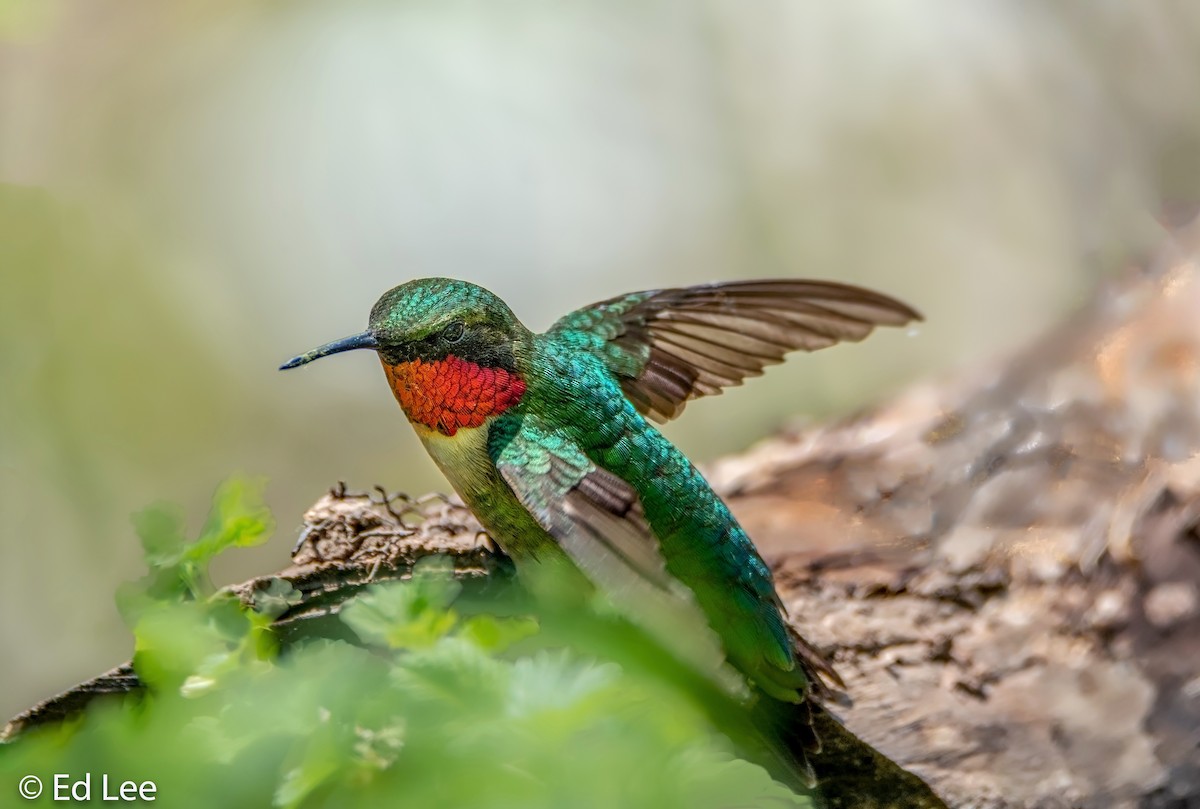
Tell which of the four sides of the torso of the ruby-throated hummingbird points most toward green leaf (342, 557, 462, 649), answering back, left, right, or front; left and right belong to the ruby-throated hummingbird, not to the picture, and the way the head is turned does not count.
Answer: left

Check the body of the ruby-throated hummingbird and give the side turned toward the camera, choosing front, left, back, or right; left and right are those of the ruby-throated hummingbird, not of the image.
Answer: left

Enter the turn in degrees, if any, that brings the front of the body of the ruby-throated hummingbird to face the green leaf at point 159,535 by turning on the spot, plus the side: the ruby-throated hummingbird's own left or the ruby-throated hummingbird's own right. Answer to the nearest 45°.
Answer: approximately 45° to the ruby-throated hummingbird's own left

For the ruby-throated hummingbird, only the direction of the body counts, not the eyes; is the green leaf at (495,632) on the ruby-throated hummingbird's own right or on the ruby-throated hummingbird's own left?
on the ruby-throated hummingbird's own left
